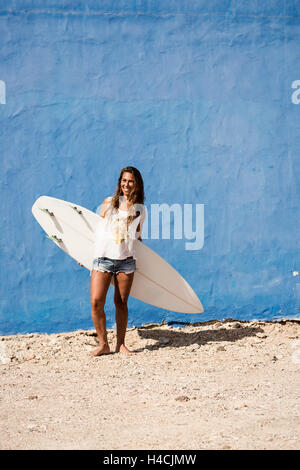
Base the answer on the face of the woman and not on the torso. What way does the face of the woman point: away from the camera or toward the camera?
toward the camera

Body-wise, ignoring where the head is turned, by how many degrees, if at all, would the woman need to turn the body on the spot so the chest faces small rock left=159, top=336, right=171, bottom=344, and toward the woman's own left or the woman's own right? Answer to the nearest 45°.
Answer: approximately 135° to the woman's own left

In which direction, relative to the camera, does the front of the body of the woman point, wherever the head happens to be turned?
toward the camera
